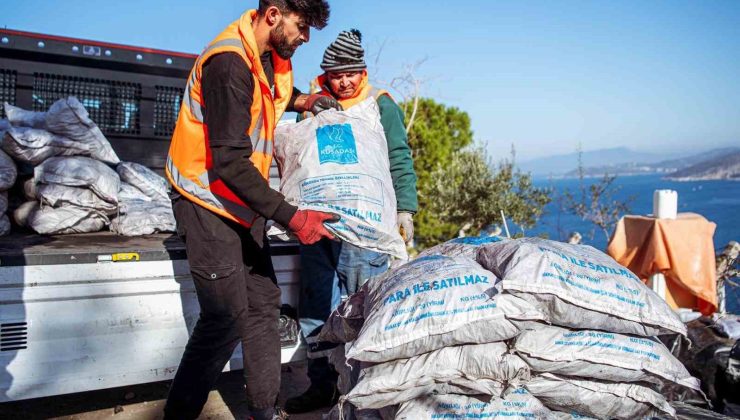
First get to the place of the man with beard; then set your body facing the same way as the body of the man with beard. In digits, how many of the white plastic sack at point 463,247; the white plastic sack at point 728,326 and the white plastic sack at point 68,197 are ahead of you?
2

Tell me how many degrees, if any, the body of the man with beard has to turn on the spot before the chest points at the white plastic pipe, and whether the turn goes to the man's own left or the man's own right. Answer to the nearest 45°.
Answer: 0° — they already face it

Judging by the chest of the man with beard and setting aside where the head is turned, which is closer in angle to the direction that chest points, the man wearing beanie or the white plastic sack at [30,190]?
the man wearing beanie

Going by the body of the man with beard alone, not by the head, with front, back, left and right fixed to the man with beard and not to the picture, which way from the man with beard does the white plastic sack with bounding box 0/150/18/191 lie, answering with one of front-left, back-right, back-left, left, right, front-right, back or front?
back-left

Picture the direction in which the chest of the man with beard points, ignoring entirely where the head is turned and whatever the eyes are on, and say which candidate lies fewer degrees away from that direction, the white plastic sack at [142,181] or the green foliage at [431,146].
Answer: the green foliage

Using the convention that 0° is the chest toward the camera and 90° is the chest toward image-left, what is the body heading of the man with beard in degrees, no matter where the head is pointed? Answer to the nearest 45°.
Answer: approximately 270°

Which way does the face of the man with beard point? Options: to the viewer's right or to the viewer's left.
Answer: to the viewer's right
